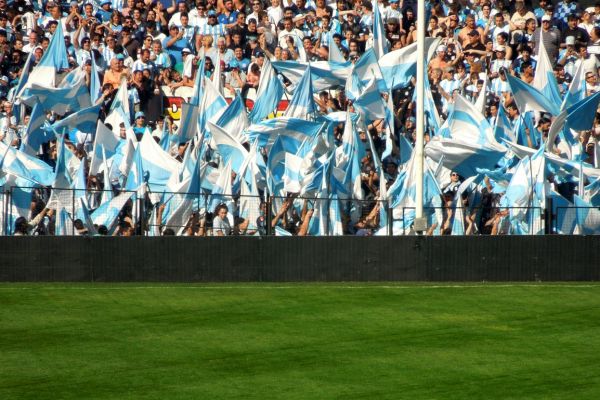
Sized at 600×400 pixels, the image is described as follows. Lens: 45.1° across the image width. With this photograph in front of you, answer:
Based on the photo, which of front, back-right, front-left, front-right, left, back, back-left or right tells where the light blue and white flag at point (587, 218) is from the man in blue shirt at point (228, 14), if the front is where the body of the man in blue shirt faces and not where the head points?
front-left

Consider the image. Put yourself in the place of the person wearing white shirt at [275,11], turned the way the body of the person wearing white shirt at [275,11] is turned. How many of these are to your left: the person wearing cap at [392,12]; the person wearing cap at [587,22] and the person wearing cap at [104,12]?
2

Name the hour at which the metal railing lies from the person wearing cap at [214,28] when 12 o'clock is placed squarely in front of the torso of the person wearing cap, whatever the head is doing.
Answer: The metal railing is roughly at 12 o'clock from the person wearing cap.

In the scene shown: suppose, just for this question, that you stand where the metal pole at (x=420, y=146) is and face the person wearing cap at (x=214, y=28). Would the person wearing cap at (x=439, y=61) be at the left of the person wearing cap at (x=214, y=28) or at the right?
right

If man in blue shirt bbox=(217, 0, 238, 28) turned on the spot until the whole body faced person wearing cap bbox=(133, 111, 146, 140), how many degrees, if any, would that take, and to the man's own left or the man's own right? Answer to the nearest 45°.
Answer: approximately 45° to the man's own right

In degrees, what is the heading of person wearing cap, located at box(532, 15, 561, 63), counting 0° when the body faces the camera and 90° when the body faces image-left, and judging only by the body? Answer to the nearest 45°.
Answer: approximately 0°

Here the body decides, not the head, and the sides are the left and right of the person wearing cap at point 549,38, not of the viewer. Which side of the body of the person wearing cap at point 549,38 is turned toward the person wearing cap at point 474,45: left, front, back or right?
right
